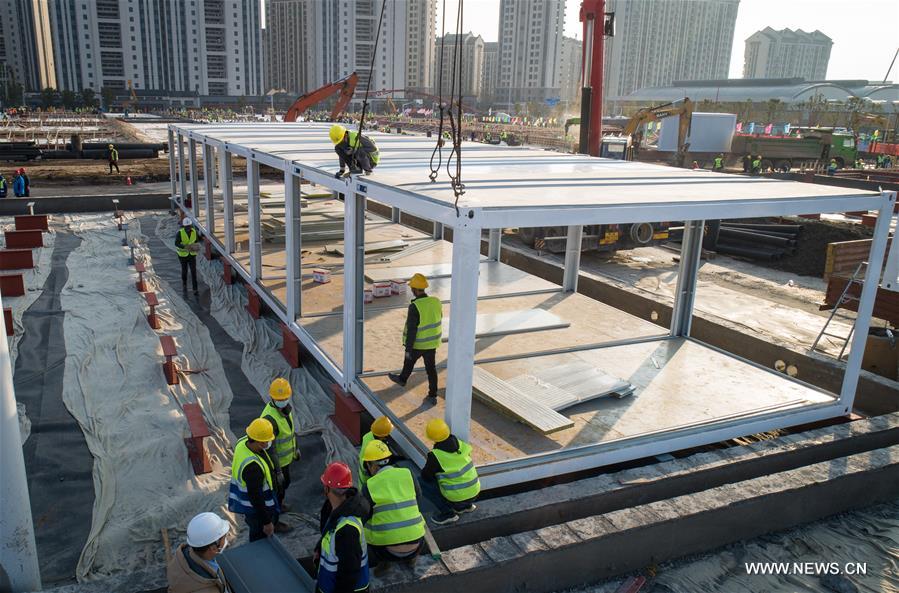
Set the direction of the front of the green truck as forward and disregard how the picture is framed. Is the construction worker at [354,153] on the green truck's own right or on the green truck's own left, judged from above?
on the green truck's own right

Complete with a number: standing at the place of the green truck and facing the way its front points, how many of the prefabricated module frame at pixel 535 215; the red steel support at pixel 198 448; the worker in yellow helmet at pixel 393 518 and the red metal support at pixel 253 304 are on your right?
4

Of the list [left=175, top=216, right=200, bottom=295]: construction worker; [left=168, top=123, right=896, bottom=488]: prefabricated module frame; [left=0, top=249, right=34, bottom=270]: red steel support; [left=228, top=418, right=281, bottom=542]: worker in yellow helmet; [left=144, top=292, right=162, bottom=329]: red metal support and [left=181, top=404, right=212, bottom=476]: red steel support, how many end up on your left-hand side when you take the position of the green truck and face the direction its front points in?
0

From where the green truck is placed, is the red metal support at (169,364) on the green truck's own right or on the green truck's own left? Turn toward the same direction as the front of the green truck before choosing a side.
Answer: on the green truck's own right

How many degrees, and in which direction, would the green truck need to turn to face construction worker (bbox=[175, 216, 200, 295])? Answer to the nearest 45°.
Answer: approximately 90° to its right

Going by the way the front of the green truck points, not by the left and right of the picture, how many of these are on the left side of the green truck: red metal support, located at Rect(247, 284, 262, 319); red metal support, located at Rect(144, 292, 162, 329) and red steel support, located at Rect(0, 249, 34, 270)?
0

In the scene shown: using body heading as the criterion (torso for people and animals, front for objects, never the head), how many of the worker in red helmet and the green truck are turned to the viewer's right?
1

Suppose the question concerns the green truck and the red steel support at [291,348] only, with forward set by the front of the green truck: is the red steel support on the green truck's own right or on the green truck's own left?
on the green truck's own right

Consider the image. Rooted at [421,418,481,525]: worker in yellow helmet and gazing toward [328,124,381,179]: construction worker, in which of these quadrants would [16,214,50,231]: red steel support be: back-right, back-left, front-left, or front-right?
front-left

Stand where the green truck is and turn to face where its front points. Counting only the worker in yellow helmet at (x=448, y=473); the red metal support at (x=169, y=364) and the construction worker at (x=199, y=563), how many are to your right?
3

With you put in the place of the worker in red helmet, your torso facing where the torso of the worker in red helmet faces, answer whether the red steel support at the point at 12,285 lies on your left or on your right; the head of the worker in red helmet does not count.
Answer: on your right

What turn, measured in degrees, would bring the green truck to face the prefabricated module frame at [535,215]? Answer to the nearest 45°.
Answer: approximately 90° to its right

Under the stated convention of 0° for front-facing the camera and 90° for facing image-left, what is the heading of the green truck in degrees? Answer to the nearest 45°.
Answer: approximately 270°

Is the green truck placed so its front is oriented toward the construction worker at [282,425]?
no

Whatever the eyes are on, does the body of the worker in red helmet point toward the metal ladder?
no
